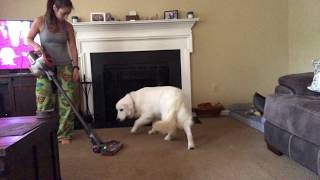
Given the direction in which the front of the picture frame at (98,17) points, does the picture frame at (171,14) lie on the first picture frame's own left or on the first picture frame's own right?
on the first picture frame's own left

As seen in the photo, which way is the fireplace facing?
toward the camera

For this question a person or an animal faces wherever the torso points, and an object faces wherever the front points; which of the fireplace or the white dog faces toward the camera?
the fireplace

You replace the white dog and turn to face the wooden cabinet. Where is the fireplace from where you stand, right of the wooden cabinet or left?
right

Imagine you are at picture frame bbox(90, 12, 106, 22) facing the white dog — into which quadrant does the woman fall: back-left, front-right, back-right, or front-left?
front-right

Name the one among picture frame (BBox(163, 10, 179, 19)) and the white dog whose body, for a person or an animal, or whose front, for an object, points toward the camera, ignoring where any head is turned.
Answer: the picture frame

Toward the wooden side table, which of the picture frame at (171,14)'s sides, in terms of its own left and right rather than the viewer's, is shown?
front

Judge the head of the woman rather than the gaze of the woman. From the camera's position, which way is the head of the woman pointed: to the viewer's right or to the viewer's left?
to the viewer's right

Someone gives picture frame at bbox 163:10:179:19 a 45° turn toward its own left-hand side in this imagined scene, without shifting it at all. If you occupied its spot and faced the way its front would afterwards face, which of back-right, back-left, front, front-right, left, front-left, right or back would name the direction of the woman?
right

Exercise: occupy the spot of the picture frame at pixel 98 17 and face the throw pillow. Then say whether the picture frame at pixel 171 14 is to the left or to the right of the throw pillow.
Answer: left

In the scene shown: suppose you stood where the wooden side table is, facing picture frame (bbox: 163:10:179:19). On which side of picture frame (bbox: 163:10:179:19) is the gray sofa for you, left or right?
right

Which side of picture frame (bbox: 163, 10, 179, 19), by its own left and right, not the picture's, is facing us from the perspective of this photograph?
front

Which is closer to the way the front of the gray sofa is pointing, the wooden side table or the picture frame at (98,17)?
the wooden side table

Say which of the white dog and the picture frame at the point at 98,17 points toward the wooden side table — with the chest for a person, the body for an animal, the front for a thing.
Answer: the picture frame
